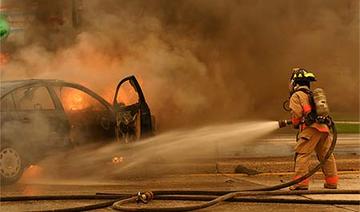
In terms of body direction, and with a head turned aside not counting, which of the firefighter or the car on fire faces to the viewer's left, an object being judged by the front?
the firefighter

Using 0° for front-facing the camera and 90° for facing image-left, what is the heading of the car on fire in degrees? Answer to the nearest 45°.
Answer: approximately 225°

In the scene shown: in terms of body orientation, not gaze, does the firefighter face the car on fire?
yes

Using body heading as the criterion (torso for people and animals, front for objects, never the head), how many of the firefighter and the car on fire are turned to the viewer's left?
1

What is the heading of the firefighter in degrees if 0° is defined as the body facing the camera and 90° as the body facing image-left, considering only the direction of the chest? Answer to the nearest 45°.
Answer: approximately 90°
